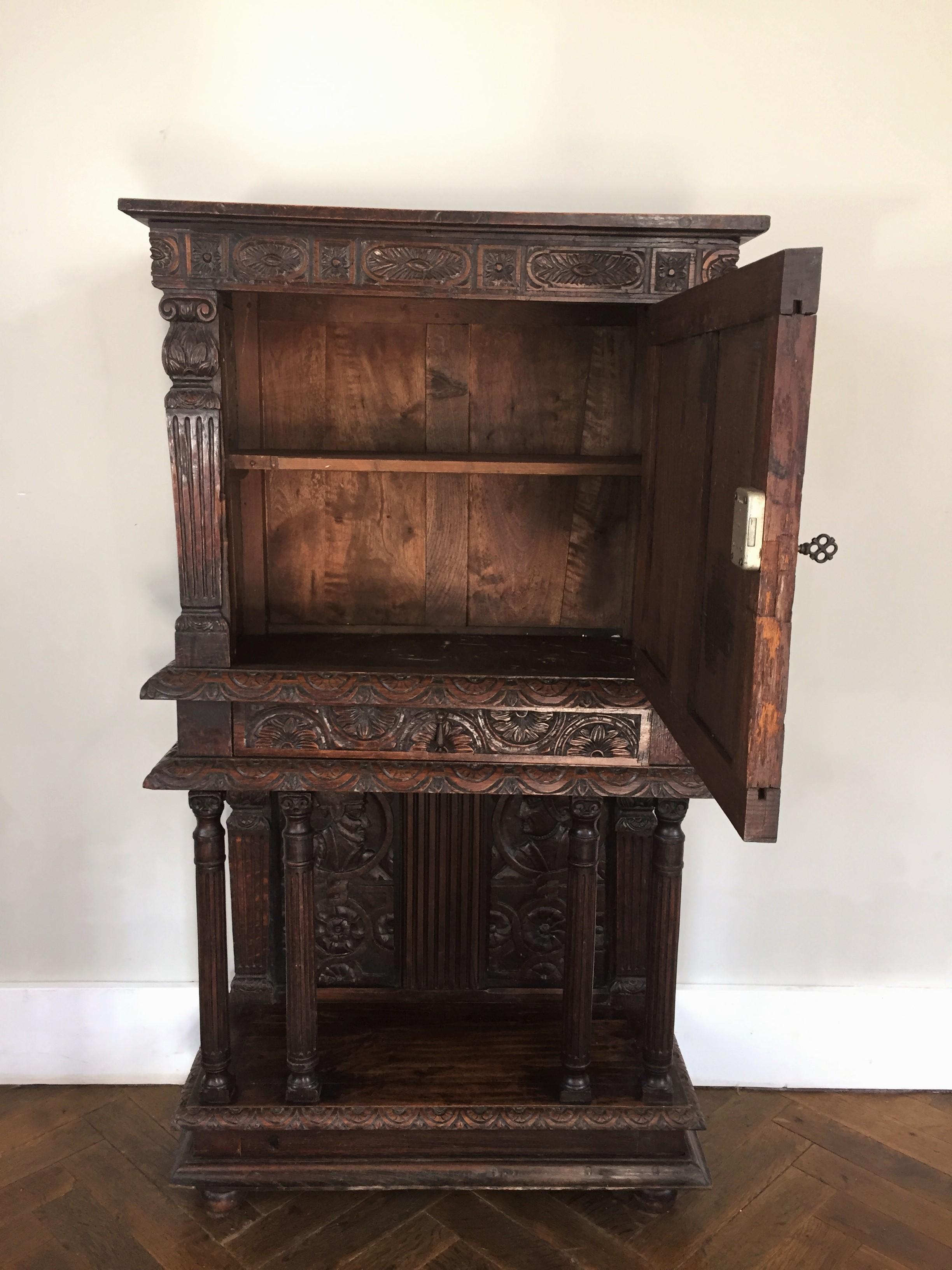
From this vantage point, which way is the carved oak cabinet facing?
toward the camera
